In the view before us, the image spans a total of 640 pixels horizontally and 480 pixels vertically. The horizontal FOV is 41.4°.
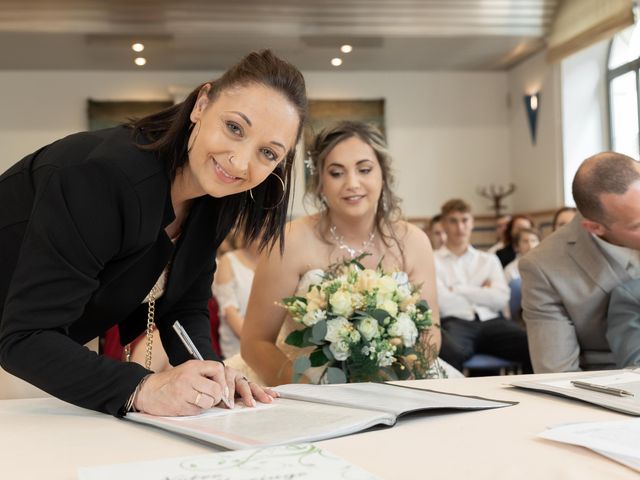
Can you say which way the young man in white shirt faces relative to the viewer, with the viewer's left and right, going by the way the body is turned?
facing the viewer

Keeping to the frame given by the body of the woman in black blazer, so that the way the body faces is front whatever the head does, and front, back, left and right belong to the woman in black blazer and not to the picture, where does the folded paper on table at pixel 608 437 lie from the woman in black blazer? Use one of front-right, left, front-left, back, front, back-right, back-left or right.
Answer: front

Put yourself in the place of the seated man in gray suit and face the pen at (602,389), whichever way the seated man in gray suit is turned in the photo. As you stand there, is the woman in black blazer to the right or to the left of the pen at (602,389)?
right

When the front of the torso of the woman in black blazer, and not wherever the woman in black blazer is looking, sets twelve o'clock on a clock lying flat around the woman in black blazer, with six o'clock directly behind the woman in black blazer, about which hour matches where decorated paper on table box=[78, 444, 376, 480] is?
The decorated paper on table is roughly at 1 o'clock from the woman in black blazer.

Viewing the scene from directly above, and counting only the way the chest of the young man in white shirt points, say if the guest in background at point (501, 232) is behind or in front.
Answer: behind

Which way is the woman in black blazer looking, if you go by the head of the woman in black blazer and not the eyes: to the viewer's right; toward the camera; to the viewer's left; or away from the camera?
toward the camera

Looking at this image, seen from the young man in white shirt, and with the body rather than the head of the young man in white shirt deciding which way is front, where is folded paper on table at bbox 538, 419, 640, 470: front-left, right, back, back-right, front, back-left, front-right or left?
front

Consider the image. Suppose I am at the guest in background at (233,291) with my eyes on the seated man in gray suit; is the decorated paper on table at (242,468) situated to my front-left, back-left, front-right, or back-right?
front-right

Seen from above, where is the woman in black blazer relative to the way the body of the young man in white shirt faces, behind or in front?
in front

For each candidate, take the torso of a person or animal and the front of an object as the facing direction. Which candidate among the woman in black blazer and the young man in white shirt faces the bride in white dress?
the young man in white shirt

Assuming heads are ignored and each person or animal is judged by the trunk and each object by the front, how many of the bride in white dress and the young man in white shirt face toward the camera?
2

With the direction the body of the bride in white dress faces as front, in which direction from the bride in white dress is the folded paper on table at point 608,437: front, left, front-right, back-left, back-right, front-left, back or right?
front

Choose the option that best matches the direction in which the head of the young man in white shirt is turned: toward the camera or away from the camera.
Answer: toward the camera

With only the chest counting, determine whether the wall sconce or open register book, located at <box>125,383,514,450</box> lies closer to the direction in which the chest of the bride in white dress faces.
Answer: the open register book

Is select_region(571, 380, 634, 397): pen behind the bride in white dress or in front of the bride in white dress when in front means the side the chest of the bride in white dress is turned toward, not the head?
in front
